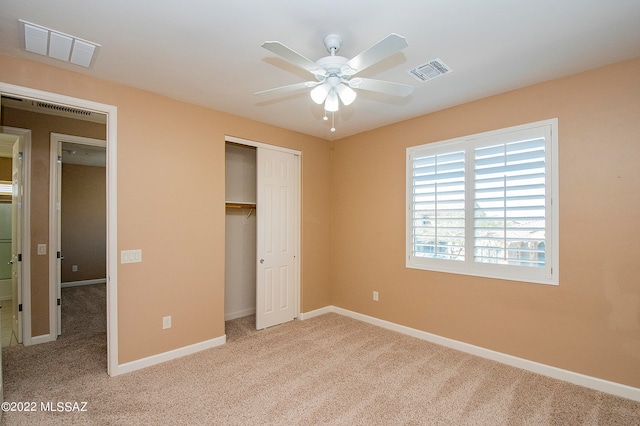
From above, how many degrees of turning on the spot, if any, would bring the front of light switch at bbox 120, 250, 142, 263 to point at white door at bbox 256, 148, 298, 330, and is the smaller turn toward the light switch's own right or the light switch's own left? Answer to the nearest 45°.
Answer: approximately 90° to the light switch's own left

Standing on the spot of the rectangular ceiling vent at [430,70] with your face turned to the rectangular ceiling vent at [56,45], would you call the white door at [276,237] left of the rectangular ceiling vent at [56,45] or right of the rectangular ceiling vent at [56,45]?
right

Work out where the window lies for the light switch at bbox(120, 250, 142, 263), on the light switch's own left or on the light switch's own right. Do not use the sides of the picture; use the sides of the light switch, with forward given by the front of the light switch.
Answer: on the light switch's own left

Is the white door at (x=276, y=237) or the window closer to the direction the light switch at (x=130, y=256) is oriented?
the window
